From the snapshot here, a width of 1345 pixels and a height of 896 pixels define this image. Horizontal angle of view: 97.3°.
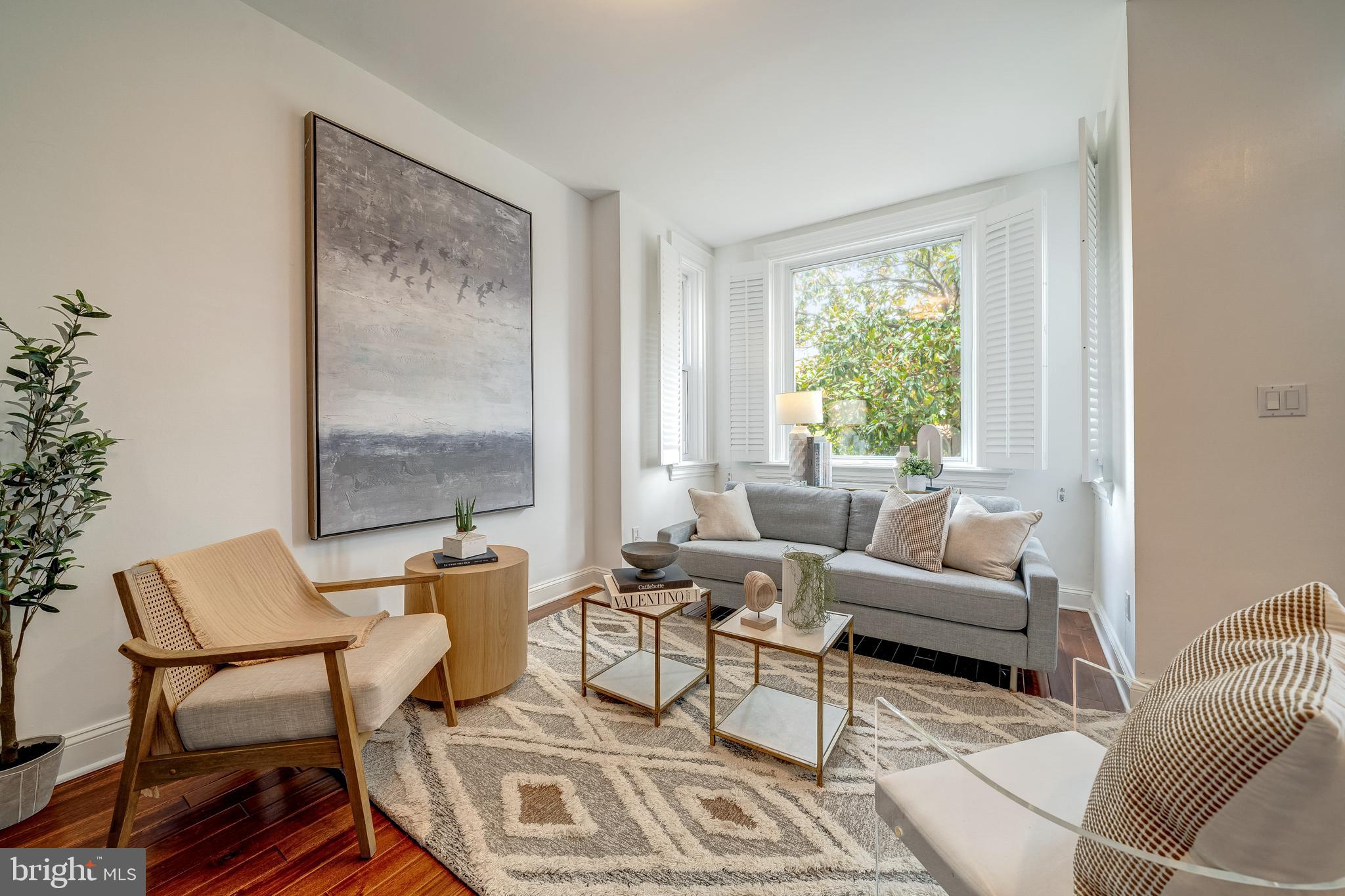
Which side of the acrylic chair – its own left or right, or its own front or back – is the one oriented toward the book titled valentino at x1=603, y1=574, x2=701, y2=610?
front

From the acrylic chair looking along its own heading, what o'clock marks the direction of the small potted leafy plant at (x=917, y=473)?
The small potted leafy plant is roughly at 1 o'clock from the acrylic chair.

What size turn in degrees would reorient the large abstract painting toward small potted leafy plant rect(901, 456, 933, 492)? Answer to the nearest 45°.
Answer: approximately 45° to its left

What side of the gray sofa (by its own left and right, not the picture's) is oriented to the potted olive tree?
front

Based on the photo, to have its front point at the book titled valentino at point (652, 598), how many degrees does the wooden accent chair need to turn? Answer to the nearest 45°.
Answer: approximately 45° to its left

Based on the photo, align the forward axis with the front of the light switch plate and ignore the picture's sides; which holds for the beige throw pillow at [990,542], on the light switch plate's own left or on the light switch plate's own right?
on the light switch plate's own right

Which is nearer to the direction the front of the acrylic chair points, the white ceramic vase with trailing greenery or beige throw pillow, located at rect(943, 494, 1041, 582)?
the white ceramic vase with trailing greenery

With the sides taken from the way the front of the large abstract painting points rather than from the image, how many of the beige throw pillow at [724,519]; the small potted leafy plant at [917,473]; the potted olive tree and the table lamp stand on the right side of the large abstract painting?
1

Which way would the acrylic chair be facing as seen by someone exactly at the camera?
facing away from the viewer and to the left of the viewer

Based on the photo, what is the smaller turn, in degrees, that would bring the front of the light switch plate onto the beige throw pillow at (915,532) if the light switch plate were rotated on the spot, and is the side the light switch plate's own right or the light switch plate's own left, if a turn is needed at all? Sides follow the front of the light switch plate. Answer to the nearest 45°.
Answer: approximately 90° to the light switch plate's own right

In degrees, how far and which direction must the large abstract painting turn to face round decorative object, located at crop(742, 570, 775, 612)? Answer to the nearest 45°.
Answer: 0° — it already faces it

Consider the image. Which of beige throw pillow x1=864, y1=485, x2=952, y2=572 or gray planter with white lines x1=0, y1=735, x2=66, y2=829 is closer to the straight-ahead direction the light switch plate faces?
the gray planter with white lines
